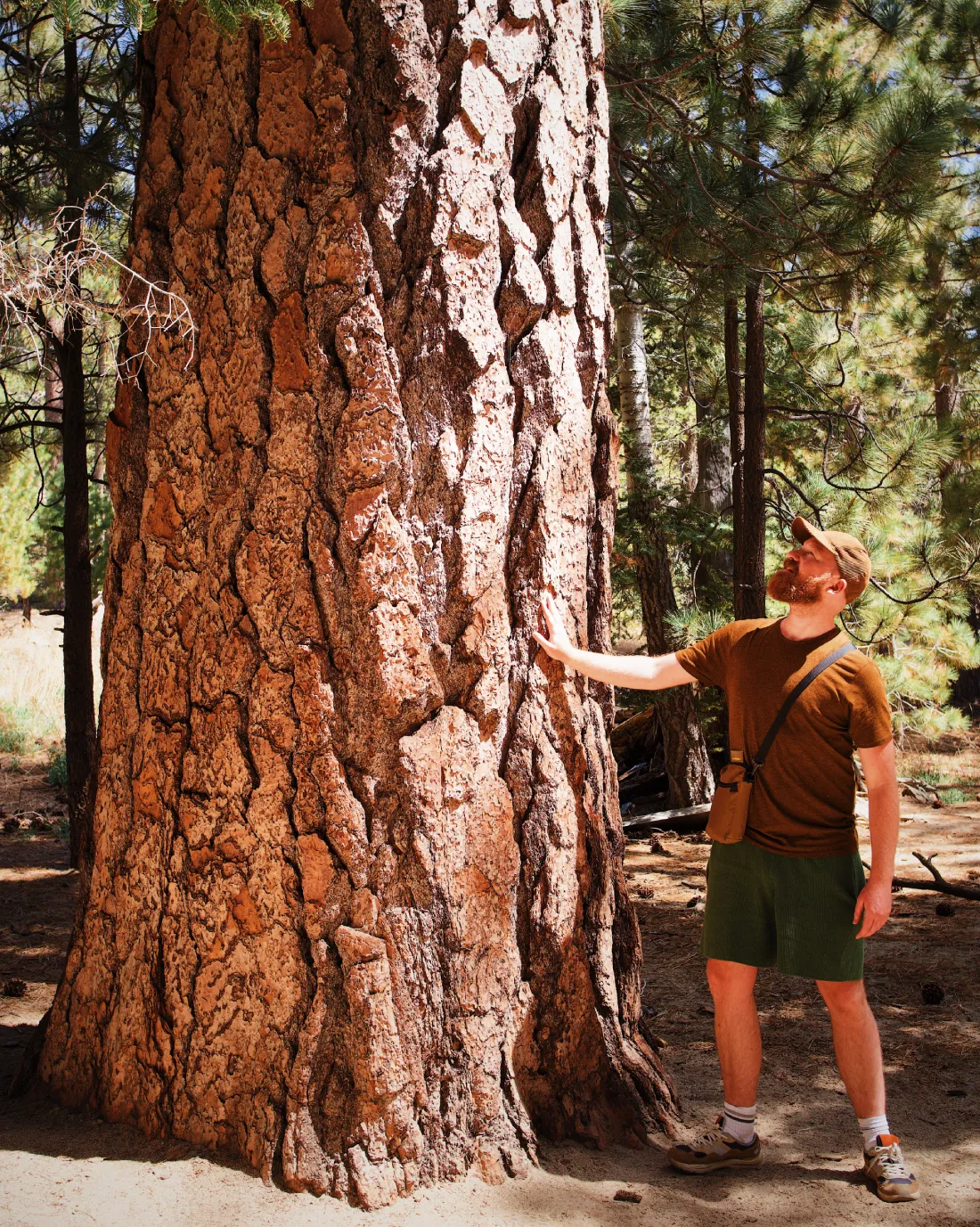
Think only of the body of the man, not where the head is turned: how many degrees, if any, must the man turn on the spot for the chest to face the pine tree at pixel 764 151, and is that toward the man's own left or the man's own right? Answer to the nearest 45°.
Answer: approximately 135° to the man's own right

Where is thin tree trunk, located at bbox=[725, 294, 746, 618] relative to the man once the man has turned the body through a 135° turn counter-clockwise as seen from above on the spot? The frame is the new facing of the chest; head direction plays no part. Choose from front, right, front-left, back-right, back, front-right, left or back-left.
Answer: left

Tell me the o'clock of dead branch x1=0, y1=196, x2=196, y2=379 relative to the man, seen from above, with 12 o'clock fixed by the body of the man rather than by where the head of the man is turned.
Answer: The dead branch is roughly at 1 o'clock from the man.

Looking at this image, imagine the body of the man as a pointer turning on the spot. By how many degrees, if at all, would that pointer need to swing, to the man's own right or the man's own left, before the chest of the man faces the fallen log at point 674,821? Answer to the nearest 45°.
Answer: approximately 135° to the man's own right

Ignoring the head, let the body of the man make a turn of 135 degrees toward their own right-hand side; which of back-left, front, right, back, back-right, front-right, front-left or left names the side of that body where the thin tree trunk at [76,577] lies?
front-left

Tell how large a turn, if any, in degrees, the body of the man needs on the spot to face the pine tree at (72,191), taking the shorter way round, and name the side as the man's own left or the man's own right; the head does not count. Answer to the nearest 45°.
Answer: approximately 90° to the man's own right

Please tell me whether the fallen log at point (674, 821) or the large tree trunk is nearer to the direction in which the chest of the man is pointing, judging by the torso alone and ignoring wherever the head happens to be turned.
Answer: the large tree trunk

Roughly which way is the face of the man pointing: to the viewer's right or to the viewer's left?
to the viewer's left

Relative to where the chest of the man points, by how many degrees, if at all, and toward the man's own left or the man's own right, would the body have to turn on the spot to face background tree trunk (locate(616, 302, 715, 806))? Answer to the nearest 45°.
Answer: approximately 135° to the man's own right

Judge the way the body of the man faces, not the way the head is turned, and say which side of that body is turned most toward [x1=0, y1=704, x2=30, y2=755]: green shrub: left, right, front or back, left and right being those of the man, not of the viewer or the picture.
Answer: right

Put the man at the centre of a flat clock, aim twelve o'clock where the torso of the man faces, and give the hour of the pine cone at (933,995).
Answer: The pine cone is roughly at 5 o'clock from the man.

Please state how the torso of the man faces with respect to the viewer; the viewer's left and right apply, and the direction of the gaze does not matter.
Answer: facing the viewer and to the left of the viewer
